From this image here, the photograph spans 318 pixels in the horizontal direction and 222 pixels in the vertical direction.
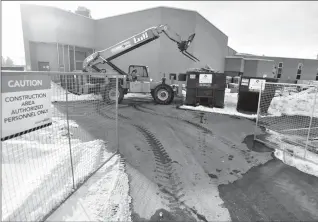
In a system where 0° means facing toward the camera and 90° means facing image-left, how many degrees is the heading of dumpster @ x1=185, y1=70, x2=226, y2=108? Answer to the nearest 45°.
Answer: approximately 0°

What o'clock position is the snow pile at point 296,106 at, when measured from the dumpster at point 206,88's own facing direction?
The snow pile is roughly at 8 o'clock from the dumpster.

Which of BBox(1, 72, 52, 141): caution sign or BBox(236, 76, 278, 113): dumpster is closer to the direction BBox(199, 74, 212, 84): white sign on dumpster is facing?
the caution sign

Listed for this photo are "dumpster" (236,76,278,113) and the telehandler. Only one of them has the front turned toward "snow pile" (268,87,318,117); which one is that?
the telehandler

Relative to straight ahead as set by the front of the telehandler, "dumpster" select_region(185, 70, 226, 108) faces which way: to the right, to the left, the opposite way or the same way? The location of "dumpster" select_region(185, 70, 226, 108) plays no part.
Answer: to the right

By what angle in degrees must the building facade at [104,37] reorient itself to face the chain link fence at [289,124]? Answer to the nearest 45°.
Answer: approximately 45° to its left

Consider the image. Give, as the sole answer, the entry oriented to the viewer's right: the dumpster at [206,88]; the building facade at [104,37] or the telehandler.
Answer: the telehandler

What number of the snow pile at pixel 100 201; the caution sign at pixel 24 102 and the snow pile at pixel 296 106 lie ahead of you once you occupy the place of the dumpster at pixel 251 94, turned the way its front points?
2

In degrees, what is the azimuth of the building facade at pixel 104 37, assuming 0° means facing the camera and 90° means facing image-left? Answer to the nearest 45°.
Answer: approximately 0°

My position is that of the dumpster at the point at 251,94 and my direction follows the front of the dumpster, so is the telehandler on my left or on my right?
on my right

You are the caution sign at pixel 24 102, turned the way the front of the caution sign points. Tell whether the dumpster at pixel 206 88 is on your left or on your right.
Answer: on your left
